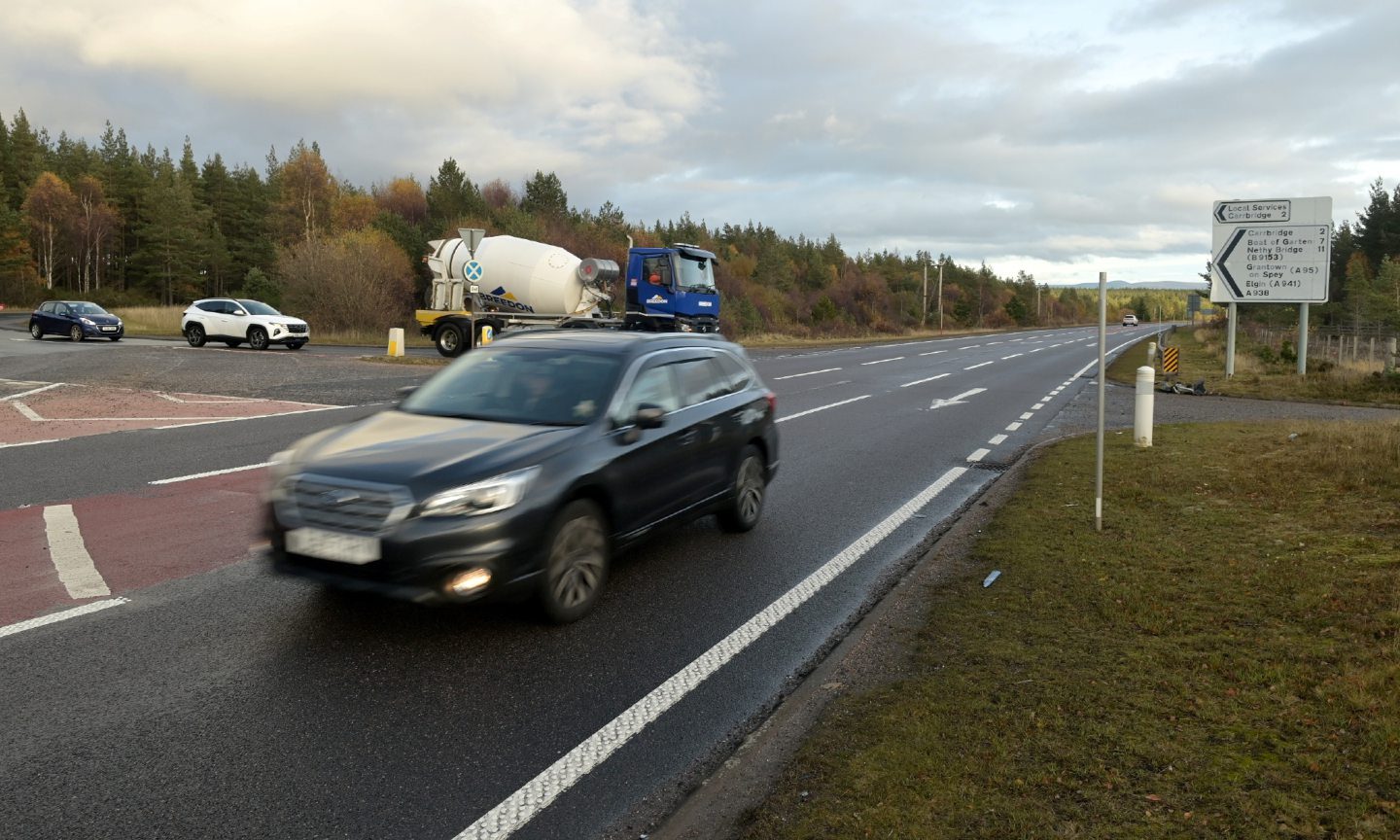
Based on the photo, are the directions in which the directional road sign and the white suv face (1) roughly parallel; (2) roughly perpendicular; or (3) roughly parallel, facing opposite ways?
roughly perpendicular

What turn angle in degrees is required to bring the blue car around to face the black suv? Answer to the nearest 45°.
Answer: approximately 45° to its right

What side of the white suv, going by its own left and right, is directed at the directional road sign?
front

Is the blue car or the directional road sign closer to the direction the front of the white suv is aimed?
the directional road sign

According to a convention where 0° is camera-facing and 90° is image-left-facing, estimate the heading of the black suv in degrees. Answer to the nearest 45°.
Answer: approximately 45°

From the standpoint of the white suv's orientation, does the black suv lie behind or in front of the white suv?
in front

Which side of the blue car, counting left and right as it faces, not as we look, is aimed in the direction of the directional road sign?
front

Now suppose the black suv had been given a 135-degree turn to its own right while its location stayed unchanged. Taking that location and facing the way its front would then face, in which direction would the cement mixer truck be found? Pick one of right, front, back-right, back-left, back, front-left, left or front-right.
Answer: front

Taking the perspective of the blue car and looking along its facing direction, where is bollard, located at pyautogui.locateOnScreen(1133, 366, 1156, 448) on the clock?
The bollard is roughly at 1 o'clock from the blue car.

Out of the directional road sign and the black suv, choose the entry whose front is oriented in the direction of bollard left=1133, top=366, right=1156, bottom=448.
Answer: the directional road sign

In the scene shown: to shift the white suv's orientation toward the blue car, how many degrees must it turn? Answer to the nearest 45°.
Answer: approximately 180°
